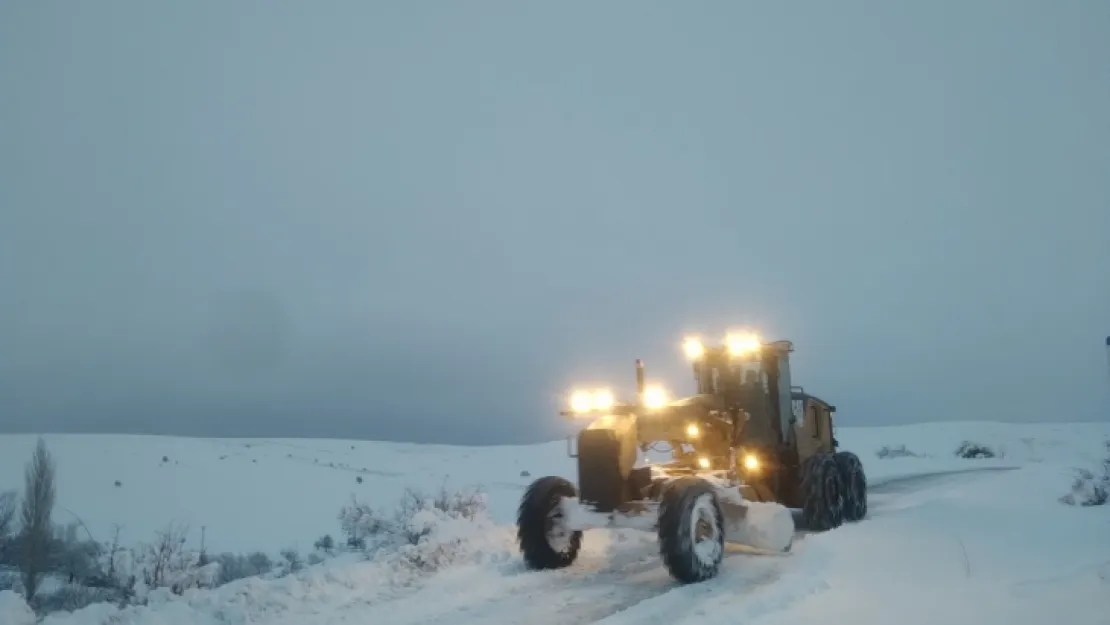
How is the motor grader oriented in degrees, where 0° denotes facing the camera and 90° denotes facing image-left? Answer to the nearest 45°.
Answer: approximately 45°

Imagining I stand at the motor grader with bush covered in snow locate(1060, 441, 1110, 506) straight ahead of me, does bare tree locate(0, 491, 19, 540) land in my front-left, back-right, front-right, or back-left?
back-left

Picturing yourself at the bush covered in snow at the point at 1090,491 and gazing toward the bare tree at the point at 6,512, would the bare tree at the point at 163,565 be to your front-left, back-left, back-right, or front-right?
front-left

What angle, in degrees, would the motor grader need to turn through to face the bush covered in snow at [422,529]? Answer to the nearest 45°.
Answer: approximately 45° to its right

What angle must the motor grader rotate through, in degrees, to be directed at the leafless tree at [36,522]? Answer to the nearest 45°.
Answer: approximately 45° to its right

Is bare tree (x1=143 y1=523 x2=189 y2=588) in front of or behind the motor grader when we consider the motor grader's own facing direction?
in front

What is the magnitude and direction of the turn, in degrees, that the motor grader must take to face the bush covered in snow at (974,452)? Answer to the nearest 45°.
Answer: approximately 180°

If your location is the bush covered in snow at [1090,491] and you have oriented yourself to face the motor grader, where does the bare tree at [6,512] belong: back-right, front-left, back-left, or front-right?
front-right

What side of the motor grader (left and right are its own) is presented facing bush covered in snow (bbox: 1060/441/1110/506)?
back

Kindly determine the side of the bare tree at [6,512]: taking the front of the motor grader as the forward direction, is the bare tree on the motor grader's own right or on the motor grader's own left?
on the motor grader's own right
